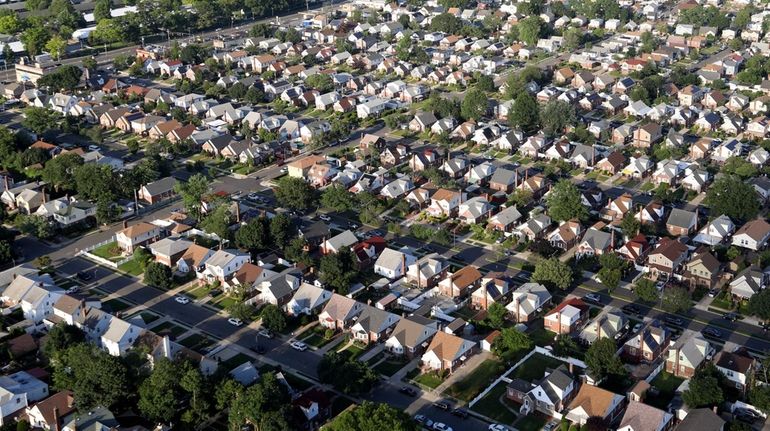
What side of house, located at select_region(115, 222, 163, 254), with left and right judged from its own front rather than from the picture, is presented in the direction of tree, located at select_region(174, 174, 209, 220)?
back

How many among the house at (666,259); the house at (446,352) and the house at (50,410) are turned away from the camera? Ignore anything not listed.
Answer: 0

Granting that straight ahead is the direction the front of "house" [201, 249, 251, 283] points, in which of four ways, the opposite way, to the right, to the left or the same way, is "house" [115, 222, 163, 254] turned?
the same way

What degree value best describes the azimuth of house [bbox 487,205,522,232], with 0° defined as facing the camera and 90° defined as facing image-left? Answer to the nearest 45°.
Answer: approximately 45°

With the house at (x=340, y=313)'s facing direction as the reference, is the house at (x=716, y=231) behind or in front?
behind

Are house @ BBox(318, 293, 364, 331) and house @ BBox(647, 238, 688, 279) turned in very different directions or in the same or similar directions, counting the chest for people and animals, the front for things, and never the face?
same or similar directions

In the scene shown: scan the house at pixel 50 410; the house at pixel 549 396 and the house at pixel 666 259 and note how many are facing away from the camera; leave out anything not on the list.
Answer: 0

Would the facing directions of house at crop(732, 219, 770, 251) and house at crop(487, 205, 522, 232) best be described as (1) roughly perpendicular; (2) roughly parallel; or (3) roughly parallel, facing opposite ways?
roughly parallel

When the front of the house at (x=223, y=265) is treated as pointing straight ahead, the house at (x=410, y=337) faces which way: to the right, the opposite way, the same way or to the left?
the same way

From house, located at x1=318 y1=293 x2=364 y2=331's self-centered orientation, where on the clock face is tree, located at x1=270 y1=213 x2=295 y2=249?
The tree is roughly at 4 o'clock from the house.

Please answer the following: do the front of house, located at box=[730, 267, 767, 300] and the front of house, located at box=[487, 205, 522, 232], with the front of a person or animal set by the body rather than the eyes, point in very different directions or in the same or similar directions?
same or similar directions

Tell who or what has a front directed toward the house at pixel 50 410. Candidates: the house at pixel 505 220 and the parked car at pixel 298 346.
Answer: the house at pixel 505 220

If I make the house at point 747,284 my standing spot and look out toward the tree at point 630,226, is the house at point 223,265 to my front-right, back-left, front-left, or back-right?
front-left

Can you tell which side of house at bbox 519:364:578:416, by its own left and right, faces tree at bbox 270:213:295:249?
right

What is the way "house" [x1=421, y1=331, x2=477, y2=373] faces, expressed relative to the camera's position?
facing the viewer and to the left of the viewer

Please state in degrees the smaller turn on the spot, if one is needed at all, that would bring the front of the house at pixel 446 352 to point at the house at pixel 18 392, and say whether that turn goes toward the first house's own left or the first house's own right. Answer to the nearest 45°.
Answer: approximately 45° to the first house's own right

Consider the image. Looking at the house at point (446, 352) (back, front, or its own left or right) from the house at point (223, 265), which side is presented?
right
